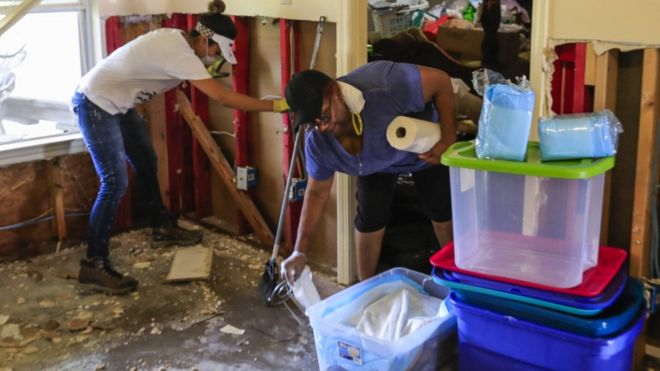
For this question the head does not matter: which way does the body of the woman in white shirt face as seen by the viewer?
to the viewer's right

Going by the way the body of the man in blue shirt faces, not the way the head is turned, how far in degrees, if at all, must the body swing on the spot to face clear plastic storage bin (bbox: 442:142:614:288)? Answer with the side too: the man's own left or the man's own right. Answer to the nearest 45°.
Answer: approximately 90° to the man's own left

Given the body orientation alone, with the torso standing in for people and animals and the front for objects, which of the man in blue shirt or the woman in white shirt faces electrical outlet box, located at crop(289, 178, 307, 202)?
the woman in white shirt

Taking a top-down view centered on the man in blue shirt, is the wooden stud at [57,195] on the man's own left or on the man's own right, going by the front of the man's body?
on the man's own right

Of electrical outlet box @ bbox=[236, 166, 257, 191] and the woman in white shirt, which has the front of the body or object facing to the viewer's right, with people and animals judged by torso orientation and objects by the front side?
the woman in white shirt

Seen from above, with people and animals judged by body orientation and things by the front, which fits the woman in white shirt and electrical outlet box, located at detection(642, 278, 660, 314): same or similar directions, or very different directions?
very different directions

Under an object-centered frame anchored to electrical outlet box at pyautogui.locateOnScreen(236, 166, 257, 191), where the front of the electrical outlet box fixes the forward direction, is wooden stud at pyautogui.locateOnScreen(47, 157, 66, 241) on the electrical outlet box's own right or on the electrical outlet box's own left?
on the electrical outlet box's own right
